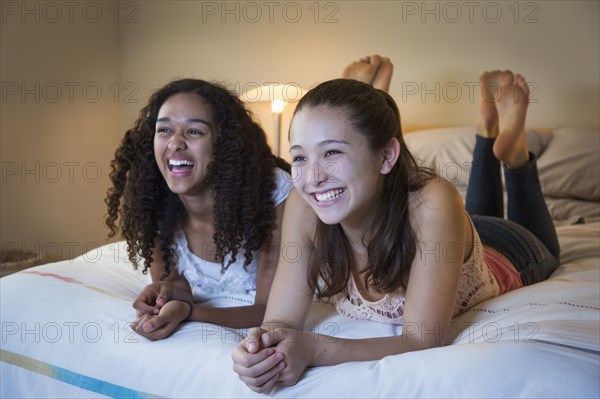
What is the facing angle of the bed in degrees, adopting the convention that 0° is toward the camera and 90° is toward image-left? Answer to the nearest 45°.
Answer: approximately 45°

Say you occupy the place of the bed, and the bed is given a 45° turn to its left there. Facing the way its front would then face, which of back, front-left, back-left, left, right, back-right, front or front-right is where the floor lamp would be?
back
